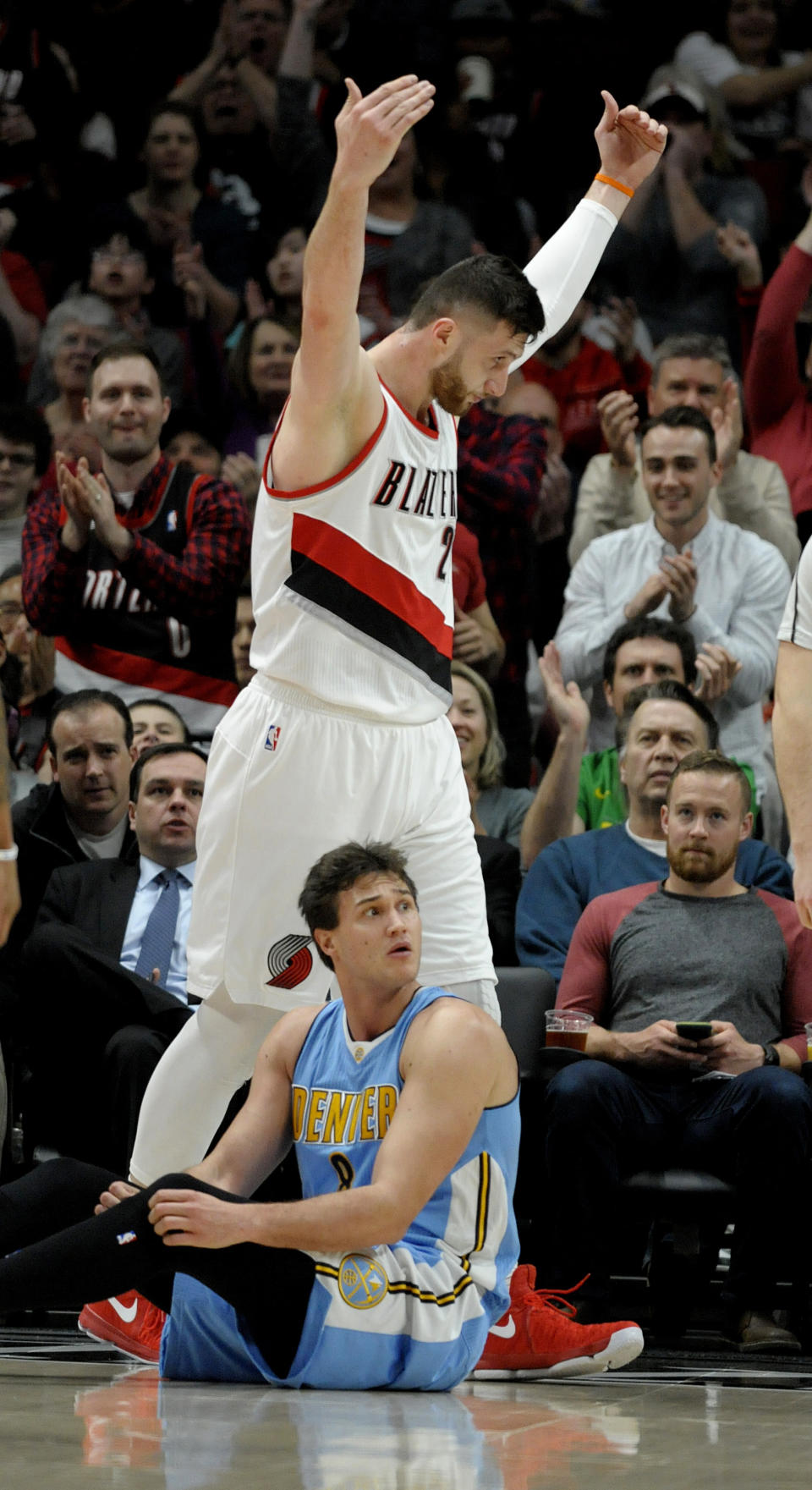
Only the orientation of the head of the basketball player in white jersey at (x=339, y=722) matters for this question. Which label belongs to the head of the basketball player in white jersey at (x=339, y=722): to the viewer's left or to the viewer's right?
to the viewer's right

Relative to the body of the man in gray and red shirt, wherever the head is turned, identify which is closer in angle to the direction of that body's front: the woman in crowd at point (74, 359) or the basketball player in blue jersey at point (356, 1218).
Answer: the basketball player in blue jersey

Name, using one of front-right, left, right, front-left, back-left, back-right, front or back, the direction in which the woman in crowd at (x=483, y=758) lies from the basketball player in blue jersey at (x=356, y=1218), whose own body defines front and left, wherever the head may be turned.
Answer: back-right

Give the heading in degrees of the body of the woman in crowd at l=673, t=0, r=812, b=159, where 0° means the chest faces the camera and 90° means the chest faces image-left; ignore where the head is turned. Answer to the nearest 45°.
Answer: approximately 0°

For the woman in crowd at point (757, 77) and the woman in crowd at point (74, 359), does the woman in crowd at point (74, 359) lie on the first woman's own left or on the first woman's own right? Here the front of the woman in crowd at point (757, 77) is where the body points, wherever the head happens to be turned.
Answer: on the first woman's own right

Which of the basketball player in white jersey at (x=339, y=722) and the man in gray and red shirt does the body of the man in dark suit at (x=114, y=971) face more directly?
the basketball player in white jersey

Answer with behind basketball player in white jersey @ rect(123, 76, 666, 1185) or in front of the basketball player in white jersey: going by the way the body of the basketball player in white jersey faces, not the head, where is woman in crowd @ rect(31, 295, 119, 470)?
behind

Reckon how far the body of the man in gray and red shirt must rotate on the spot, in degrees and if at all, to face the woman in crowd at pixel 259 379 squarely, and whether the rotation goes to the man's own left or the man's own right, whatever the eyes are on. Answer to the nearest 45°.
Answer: approximately 135° to the man's own right

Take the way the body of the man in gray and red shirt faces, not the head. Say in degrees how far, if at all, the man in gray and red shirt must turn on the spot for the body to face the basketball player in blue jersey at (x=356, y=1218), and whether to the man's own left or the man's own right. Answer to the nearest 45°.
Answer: approximately 45° to the man's own right
